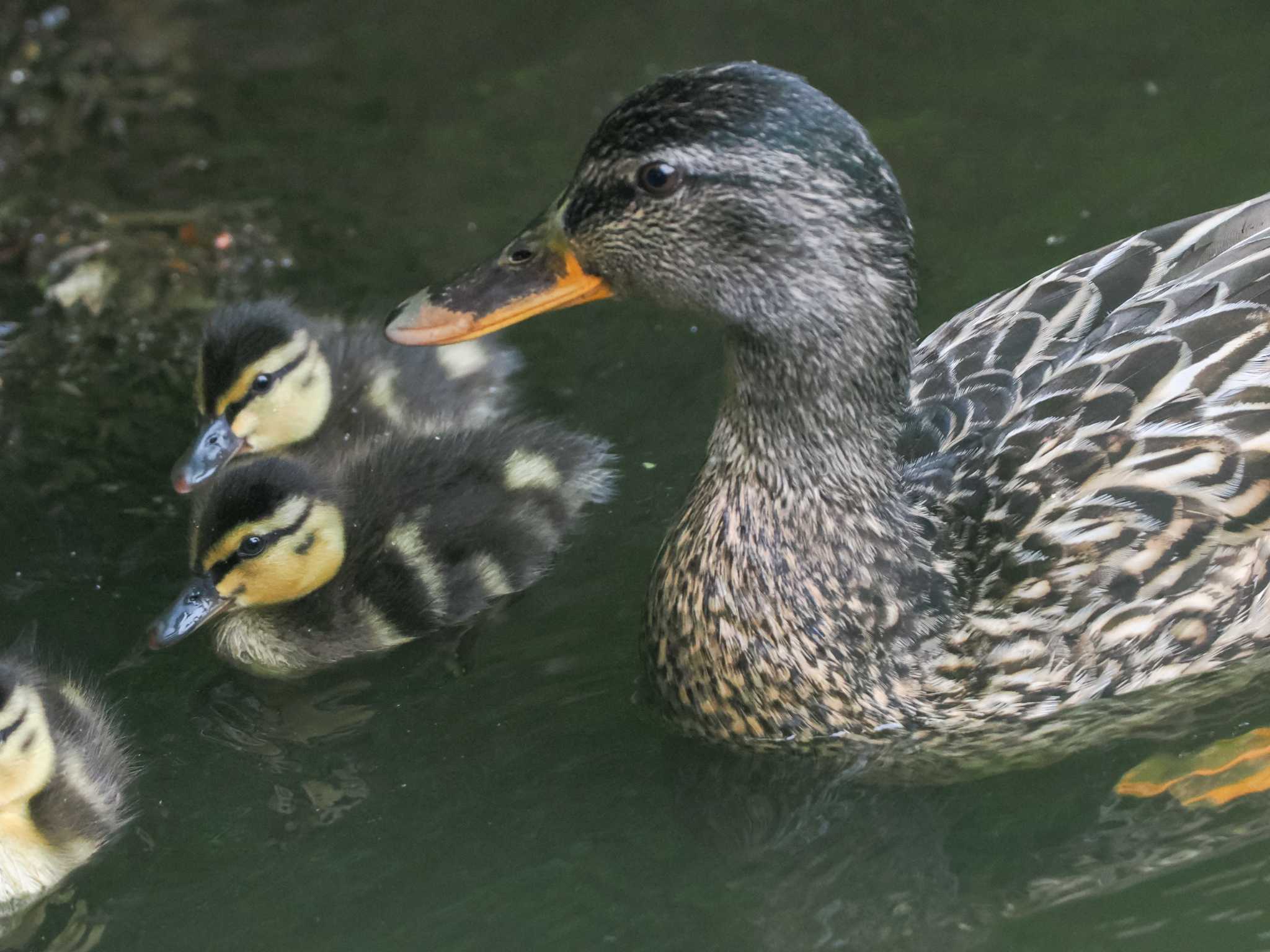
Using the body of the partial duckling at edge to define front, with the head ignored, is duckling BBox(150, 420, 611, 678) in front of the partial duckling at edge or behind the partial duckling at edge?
behind

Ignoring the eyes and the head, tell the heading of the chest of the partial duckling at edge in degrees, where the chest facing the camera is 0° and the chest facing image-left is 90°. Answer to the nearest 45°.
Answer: approximately 45°

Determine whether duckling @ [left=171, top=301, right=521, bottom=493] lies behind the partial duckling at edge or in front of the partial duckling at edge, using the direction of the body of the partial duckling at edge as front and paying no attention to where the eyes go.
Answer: behind
